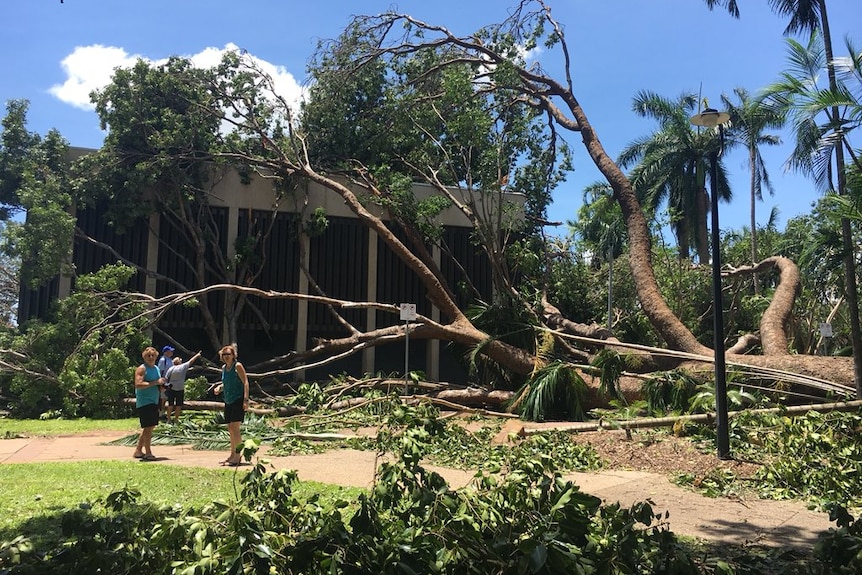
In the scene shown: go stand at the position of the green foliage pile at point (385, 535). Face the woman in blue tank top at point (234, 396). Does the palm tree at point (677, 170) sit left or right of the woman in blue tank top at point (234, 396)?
right

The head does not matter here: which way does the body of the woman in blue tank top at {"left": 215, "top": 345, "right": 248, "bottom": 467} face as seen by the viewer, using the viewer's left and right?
facing the viewer and to the left of the viewer

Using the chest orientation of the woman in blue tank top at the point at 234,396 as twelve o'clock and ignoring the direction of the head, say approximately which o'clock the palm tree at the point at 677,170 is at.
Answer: The palm tree is roughly at 6 o'clock from the woman in blue tank top.

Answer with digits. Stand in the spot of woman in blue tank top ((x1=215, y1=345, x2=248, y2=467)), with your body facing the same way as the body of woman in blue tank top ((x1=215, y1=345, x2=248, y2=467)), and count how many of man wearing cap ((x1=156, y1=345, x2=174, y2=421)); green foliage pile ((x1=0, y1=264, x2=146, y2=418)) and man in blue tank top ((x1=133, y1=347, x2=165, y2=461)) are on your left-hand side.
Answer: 0

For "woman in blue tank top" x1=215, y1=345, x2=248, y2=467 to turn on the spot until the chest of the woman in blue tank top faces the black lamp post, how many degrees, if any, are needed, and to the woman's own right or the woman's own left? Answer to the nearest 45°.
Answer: approximately 135° to the woman's own left

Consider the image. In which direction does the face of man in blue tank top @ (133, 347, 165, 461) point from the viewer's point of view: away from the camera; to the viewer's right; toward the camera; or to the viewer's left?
toward the camera

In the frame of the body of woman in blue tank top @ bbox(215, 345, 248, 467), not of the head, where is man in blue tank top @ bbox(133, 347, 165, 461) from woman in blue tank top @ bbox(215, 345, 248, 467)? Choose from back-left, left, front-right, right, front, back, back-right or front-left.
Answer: right

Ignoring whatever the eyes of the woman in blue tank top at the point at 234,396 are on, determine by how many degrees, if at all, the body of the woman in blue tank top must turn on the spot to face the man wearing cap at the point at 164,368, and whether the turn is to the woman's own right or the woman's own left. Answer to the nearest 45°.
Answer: approximately 135° to the woman's own right

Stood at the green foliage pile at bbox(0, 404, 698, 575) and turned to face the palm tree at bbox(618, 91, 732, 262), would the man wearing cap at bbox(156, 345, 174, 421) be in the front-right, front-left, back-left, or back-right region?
front-left

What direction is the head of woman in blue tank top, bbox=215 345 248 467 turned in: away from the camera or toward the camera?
toward the camera

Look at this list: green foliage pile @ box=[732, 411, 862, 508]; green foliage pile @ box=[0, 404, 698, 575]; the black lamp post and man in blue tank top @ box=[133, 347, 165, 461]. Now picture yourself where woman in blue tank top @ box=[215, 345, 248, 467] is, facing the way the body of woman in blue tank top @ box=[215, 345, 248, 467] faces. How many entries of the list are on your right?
1

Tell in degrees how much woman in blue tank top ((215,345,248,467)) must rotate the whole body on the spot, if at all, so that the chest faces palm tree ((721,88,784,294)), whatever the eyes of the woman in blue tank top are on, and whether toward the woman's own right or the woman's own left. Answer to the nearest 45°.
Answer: approximately 180°

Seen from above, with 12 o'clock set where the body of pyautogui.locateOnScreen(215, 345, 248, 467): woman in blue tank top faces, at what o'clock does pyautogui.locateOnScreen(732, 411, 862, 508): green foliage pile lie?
The green foliage pile is roughly at 8 o'clock from the woman in blue tank top.

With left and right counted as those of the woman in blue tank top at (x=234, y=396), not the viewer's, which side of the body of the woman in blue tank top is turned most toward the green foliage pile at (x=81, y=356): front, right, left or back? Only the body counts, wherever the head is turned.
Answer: right

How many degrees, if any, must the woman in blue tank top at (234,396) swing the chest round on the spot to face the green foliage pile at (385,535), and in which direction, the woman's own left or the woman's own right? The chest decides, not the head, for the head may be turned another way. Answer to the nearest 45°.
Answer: approximately 45° to the woman's own left
